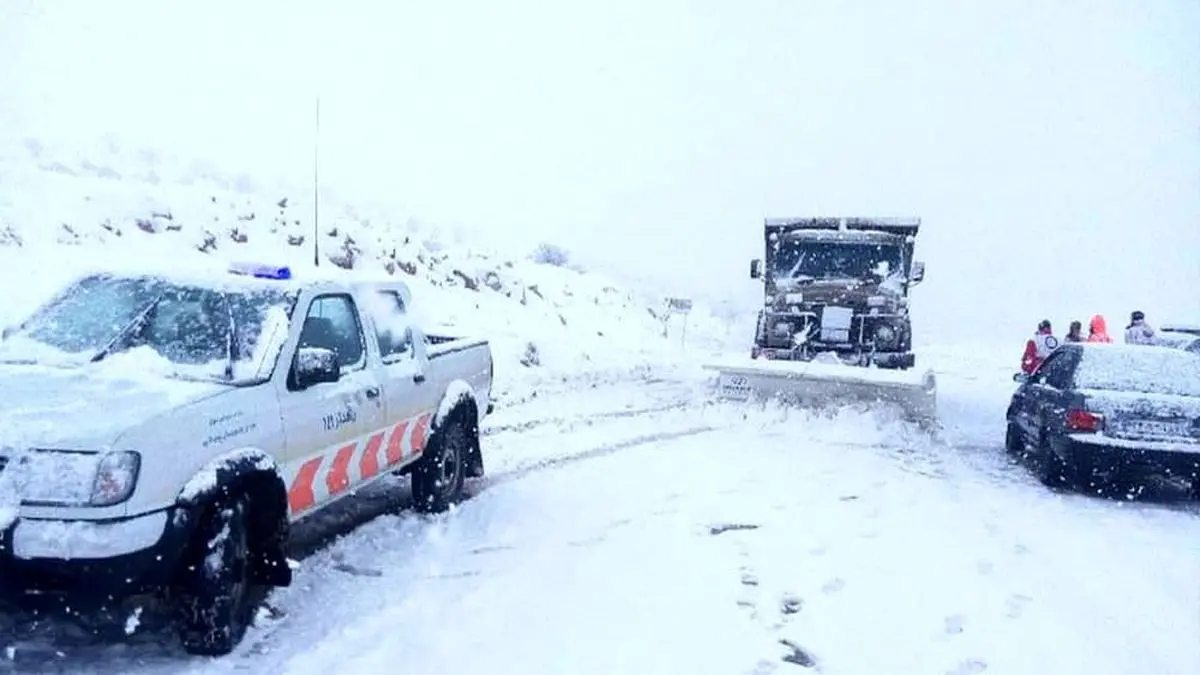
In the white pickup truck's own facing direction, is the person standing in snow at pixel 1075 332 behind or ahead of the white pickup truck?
behind

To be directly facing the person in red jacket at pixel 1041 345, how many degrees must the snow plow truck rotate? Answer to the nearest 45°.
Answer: approximately 135° to its left

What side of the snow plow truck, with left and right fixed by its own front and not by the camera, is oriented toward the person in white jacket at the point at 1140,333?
left

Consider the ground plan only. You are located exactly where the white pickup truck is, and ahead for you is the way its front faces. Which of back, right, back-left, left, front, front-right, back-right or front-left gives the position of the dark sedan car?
back-left

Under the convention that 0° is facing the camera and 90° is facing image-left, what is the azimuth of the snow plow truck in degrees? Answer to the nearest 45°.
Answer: approximately 0°

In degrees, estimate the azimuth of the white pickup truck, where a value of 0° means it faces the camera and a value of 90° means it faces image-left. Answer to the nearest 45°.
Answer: approximately 45°

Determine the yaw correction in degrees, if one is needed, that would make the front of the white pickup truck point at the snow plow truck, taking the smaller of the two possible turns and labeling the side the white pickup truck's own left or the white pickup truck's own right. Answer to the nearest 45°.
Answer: approximately 180°

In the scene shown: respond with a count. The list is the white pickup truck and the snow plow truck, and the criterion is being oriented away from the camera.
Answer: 0
